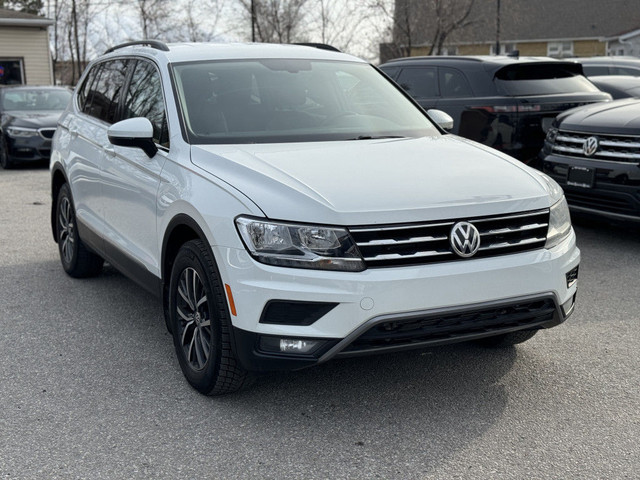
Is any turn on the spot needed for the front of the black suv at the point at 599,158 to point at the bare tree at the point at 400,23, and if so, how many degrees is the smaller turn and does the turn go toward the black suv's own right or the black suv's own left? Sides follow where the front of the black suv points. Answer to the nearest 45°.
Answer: approximately 135° to the black suv's own right

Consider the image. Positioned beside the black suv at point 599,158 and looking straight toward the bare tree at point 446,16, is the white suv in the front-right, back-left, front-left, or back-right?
back-left

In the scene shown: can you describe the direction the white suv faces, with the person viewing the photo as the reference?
facing the viewer and to the right of the viewer

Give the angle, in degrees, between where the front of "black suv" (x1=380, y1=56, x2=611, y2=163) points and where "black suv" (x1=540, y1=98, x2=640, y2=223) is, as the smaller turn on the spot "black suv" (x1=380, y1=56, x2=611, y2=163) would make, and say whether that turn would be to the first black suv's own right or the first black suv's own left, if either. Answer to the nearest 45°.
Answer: approximately 180°

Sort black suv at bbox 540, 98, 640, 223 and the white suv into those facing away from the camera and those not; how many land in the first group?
0

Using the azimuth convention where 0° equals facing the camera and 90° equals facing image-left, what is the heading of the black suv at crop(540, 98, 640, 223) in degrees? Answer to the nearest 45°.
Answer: approximately 45°

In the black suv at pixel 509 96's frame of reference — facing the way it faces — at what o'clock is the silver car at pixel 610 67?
the silver car at pixel 610 67 is roughly at 2 o'clock from the black suv at pixel 509 96.

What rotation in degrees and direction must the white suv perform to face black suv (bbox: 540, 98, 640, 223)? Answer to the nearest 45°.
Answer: approximately 90° to its left

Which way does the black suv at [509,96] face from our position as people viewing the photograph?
facing away from the viewer and to the left of the viewer

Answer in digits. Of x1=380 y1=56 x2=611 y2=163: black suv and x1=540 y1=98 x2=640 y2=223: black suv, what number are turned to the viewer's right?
0
